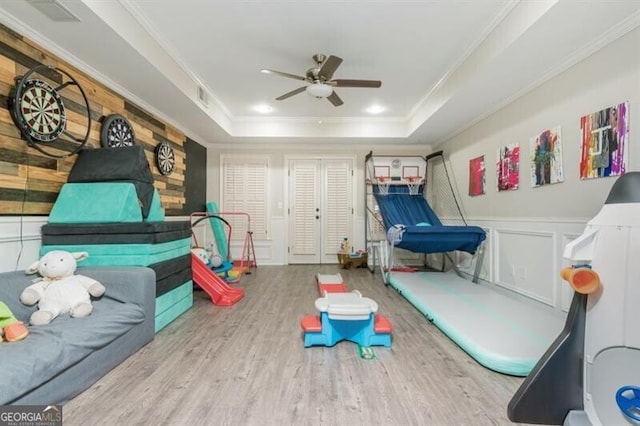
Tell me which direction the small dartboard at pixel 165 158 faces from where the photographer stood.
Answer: facing the viewer and to the right of the viewer

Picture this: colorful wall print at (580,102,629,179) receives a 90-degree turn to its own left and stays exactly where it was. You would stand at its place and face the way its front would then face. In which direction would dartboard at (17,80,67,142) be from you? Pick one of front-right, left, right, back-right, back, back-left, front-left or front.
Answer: right

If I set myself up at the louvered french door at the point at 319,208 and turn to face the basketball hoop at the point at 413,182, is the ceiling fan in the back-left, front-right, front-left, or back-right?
front-right

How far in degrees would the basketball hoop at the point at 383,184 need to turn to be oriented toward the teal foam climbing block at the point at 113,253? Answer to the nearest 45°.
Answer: approximately 45° to its right

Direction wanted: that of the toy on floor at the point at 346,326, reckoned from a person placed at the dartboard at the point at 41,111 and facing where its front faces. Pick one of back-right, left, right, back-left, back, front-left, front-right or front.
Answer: front

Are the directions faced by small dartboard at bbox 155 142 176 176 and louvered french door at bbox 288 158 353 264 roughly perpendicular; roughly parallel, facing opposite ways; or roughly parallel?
roughly perpendicular

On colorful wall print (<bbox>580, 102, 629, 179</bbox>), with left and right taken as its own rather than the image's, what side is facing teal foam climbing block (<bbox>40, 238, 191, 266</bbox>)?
front

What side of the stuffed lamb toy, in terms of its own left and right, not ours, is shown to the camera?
front

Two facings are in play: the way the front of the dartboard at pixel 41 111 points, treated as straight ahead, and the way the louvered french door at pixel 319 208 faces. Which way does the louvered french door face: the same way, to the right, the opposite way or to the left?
to the right

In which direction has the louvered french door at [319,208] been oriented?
toward the camera

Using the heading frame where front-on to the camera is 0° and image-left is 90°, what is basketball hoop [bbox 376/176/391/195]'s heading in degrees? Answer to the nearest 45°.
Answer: approximately 0°

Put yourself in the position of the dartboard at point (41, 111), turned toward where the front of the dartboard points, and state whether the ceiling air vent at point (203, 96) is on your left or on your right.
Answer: on your left

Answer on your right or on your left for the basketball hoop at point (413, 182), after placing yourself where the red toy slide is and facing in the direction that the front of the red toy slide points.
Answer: on your left

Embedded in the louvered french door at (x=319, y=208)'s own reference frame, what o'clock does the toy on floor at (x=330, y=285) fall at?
The toy on floor is roughly at 12 o'clock from the louvered french door.

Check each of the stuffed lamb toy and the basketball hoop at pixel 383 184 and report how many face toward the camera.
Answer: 2

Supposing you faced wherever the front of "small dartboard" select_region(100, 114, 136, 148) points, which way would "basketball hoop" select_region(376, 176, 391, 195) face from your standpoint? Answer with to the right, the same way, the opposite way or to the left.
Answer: to the right

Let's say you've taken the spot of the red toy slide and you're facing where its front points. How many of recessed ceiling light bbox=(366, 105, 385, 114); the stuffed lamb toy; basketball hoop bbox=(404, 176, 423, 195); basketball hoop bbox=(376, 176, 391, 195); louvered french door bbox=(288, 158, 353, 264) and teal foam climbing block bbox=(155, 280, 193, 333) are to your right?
2

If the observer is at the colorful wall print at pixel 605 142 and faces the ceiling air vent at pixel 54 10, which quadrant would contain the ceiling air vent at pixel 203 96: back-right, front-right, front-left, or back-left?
front-right
